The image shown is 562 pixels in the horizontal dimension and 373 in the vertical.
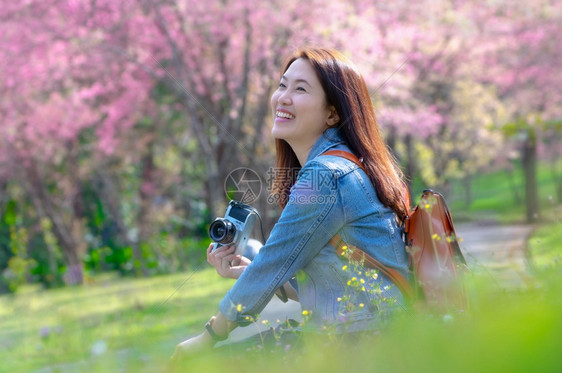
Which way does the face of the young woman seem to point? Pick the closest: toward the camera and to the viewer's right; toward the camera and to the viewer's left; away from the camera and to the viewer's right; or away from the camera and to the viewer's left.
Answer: toward the camera and to the viewer's left

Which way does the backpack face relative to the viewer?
to the viewer's right

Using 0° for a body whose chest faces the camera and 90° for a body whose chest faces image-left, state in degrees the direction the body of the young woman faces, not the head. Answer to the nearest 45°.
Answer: approximately 90°
